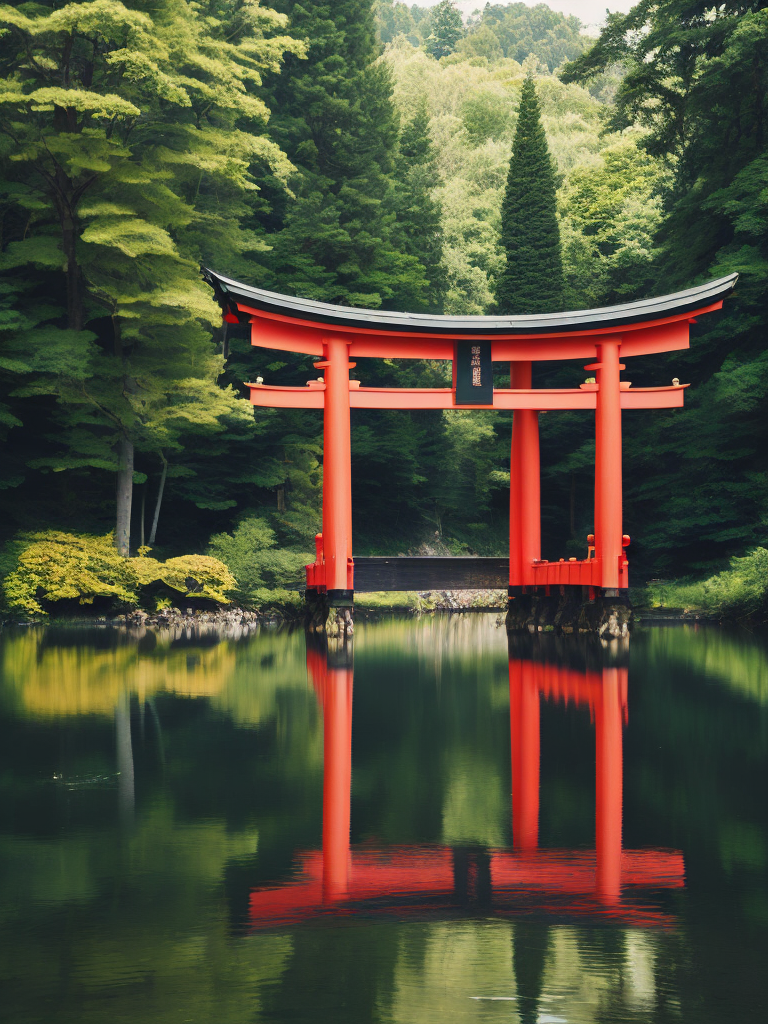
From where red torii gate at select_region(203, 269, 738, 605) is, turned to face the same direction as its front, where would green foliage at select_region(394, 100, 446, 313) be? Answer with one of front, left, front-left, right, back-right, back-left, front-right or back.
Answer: back

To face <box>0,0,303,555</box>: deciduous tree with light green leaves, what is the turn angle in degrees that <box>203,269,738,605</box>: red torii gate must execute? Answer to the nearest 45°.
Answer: approximately 135° to its right

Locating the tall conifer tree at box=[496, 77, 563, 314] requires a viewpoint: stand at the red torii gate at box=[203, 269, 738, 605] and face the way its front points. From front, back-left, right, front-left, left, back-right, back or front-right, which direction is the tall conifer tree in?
back

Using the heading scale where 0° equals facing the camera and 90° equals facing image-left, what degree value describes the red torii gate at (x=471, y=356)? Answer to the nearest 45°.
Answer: approximately 0°

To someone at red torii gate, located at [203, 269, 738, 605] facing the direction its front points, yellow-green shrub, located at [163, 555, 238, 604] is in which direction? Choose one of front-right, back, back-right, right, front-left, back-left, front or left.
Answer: back-right

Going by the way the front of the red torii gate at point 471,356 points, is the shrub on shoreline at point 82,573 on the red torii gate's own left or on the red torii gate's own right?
on the red torii gate's own right

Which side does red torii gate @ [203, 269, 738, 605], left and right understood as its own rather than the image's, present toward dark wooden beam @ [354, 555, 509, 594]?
back

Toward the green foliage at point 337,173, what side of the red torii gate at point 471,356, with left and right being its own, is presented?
back

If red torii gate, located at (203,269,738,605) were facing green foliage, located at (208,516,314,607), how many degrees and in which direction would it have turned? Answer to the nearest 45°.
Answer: approximately 135° to its right
